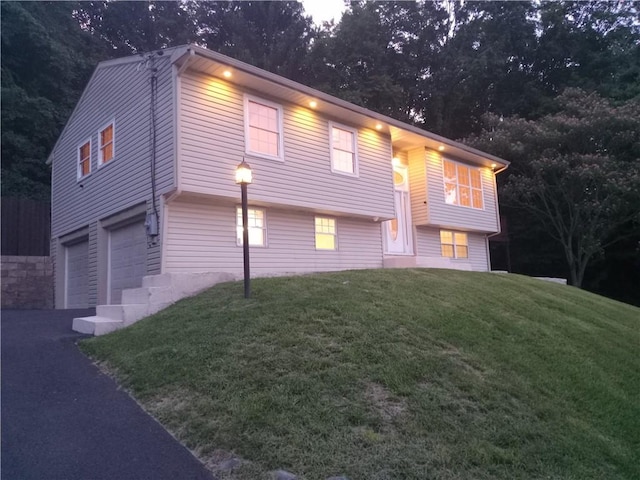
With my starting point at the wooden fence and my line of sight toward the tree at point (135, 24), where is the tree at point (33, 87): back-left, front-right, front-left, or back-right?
front-left

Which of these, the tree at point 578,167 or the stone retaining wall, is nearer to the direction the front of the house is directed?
the tree

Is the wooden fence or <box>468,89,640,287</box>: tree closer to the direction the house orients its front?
the tree

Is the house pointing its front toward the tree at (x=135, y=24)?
no

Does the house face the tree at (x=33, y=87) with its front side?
no

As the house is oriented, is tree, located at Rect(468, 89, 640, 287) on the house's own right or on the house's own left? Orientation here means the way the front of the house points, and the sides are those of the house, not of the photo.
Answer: on the house's own left

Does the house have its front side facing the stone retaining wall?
no

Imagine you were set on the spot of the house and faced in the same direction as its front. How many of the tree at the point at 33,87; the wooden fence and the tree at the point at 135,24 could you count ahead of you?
0

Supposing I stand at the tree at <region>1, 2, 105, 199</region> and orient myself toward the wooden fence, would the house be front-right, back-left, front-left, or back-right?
front-left

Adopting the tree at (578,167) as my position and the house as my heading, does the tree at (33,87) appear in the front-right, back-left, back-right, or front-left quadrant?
front-right

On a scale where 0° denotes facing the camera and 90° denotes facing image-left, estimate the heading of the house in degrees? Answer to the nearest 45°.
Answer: approximately 315°
